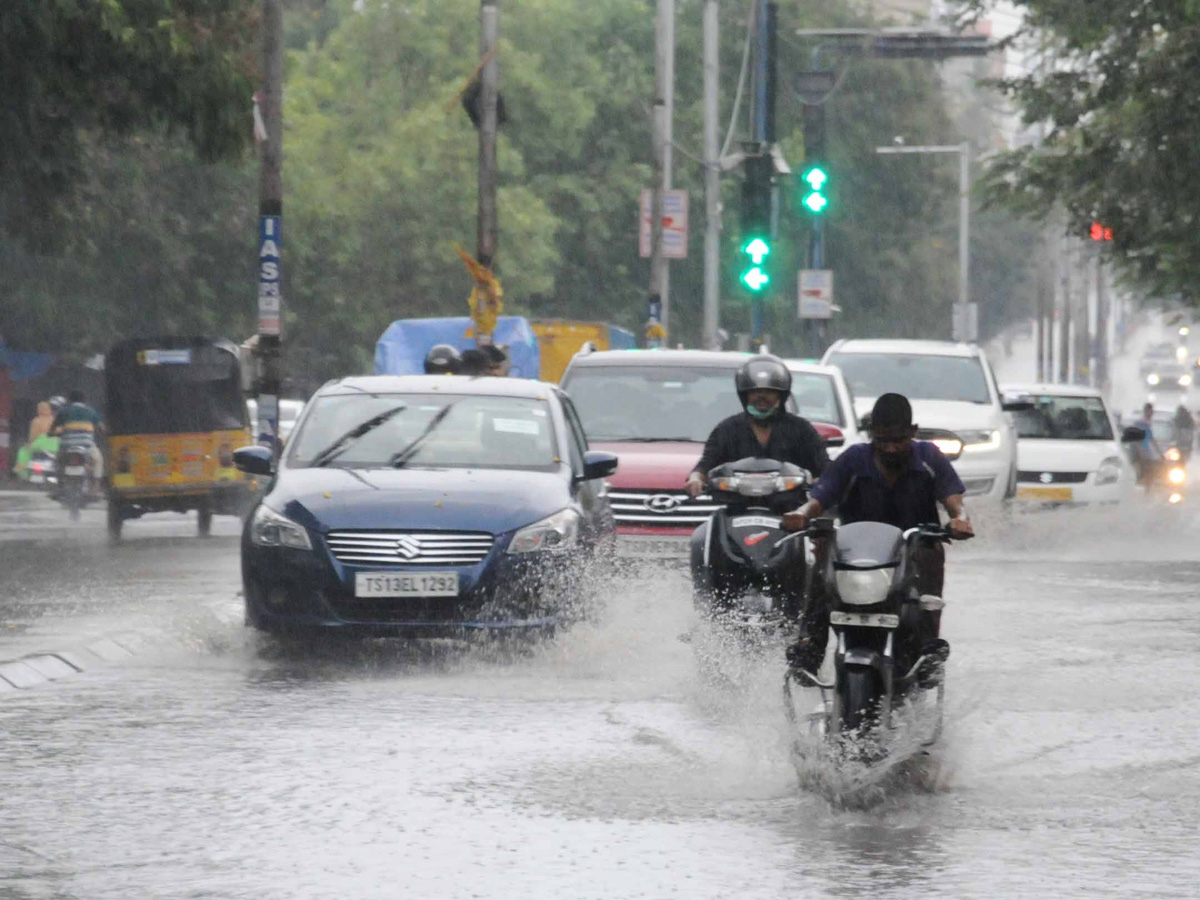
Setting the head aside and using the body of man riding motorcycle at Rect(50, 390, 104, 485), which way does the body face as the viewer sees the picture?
away from the camera

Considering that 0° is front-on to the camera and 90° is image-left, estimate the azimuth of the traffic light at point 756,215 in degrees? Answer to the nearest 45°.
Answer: approximately 0°

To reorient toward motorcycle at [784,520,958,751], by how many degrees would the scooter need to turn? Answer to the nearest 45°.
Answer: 0° — it already faces it

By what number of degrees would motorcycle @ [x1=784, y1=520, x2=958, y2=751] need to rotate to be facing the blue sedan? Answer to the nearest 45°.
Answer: approximately 135° to its right

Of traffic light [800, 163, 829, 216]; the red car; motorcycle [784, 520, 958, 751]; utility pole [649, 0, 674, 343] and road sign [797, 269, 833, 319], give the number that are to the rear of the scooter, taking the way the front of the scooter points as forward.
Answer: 4

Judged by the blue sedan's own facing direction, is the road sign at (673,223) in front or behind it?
behind

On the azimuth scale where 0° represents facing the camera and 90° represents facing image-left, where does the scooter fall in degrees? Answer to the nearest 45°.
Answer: approximately 0°

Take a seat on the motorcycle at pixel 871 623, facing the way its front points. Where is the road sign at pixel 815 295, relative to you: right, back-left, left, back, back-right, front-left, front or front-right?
back

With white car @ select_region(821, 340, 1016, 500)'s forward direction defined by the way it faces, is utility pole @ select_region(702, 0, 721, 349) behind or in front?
behind
